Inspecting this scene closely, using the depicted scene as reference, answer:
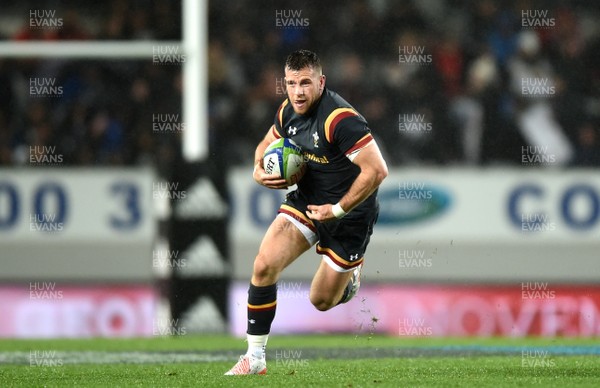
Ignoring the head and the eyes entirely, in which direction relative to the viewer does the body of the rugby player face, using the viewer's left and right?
facing the viewer and to the left of the viewer
